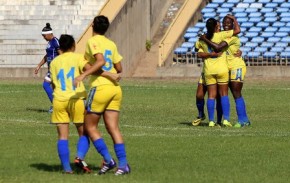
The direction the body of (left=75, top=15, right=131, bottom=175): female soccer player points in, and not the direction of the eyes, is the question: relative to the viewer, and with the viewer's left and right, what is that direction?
facing away from the viewer and to the left of the viewer

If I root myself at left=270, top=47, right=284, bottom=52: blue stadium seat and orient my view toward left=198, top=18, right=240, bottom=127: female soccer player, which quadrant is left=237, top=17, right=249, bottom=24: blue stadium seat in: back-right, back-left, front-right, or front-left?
back-right

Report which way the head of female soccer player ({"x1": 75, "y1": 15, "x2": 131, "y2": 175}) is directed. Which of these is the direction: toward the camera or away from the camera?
away from the camera

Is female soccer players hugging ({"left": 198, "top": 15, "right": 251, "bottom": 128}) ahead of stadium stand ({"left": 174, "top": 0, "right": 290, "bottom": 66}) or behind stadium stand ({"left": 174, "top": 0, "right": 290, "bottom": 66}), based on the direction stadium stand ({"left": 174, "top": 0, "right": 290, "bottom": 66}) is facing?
ahead

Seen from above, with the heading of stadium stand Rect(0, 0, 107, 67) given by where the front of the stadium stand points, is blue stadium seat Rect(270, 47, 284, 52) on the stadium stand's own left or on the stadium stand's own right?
on the stadium stand's own left
